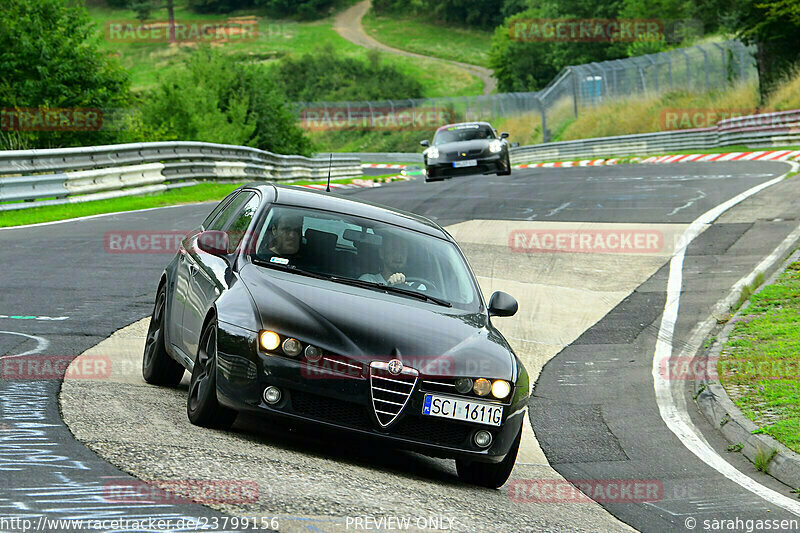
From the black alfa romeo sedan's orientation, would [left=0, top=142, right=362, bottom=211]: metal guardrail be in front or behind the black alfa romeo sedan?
behind

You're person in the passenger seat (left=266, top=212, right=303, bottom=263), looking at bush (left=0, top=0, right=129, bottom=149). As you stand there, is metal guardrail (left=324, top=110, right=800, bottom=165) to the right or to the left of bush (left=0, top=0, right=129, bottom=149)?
right

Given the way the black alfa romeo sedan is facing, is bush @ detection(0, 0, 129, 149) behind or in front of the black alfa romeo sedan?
behind

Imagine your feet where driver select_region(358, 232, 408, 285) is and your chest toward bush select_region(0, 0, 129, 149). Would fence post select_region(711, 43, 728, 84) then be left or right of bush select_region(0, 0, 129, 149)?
right

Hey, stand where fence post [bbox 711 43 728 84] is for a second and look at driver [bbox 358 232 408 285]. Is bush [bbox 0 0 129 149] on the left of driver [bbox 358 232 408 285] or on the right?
right

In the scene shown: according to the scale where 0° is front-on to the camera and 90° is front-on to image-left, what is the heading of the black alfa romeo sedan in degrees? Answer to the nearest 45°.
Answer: approximately 315°

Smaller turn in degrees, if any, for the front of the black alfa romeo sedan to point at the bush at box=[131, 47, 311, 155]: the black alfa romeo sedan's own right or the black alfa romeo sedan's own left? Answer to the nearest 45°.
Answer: approximately 135° to the black alfa romeo sedan's own left

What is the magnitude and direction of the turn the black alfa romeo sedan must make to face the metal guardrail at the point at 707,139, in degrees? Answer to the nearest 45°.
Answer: approximately 135° to its left

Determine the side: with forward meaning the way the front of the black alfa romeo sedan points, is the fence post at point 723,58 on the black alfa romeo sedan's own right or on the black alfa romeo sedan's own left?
on the black alfa romeo sedan's own left
